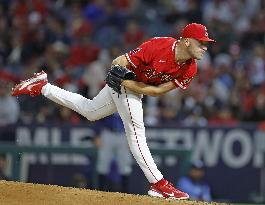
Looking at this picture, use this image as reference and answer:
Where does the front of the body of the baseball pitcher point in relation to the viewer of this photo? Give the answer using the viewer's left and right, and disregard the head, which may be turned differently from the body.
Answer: facing the viewer and to the right of the viewer
